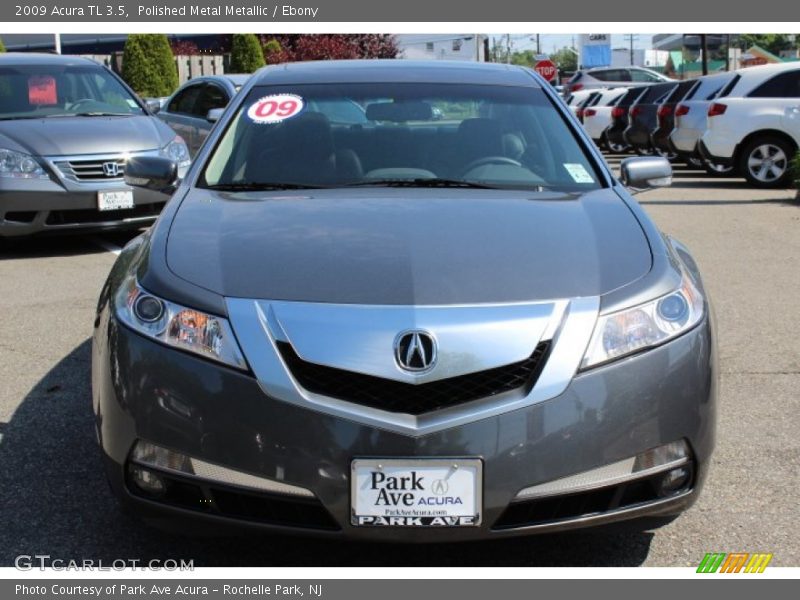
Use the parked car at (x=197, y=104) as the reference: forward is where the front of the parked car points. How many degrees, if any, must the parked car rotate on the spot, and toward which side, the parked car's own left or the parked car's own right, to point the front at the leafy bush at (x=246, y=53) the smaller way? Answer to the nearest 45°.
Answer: approximately 135° to the parked car's own left

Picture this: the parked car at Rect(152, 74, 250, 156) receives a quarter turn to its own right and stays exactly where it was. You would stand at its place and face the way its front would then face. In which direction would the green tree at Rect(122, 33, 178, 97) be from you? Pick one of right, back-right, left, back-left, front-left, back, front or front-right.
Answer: back-right

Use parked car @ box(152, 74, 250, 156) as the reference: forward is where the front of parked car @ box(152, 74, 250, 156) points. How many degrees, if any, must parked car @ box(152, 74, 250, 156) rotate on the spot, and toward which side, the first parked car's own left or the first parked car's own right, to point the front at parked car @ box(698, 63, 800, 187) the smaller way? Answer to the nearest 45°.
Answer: approximately 45° to the first parked car's own left

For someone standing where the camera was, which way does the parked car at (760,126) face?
facing to the right of the viewer

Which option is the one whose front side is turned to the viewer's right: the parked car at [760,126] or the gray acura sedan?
the parked car

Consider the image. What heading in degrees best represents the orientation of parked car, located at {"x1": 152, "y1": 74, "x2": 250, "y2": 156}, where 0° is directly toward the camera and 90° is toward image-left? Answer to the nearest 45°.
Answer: approximately 315°

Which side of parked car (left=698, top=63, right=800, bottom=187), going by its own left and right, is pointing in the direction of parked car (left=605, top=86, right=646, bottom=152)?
left

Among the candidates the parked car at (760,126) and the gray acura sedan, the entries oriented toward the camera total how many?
1

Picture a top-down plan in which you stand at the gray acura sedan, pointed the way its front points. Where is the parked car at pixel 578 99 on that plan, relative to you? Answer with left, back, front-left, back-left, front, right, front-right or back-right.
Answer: back

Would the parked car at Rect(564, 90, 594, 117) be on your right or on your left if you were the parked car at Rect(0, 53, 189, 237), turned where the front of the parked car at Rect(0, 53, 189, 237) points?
on your left

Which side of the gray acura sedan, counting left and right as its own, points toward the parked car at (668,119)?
back

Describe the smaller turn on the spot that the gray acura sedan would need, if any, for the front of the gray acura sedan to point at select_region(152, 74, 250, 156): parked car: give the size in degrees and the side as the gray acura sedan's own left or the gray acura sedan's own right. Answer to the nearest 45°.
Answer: approximately 180°

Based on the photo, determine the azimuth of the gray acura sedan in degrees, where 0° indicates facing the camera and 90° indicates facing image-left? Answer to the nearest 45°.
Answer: approximately 0°

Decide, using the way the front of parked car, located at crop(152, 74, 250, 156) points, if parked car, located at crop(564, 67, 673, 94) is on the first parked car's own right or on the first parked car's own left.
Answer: on the first parked car's own left
